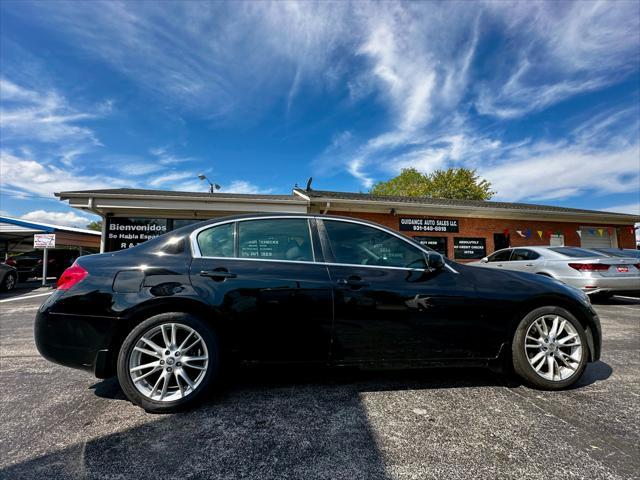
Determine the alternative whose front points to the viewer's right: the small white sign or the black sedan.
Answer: the black sedan

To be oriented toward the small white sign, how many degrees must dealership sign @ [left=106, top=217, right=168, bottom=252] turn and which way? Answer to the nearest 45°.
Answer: approximately 135° to its right

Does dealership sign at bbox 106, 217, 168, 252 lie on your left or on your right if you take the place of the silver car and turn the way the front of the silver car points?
on your left

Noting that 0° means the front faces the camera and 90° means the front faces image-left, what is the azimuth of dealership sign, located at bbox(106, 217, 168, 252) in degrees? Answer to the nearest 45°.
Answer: approximately 0°

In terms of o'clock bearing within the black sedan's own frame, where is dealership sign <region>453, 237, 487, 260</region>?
The dealership sign is roughly at 10 o'clock from the black sedan.

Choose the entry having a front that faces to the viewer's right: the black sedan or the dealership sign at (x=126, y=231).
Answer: the black sedan

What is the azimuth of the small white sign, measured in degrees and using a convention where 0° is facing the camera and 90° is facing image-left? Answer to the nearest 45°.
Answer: approximately 0°

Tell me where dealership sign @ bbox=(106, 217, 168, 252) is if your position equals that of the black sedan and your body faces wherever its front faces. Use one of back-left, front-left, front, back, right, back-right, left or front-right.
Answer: back-left

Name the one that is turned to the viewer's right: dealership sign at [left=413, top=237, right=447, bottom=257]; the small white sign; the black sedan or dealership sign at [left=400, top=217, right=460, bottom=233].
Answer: the black sedan

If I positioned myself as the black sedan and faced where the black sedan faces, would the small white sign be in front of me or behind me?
behind

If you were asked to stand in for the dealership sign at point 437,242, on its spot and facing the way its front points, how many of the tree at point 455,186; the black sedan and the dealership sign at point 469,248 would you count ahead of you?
1

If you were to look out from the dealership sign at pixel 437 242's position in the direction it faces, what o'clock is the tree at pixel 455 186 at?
The tree is roughly at 6 o'clock from the dealership sign.

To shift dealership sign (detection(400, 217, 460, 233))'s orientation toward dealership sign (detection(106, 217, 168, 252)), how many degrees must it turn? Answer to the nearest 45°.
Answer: approximately 45° to its right
